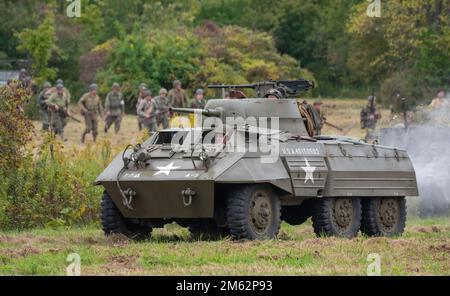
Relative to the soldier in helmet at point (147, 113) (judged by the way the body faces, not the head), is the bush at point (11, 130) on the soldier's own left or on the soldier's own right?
on the soldier's own right

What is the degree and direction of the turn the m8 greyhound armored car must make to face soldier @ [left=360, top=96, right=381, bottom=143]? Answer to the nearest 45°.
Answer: approximately 135° to its right

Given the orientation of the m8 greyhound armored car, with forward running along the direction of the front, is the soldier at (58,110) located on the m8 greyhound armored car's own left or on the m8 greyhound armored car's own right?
on the m8 greyhound armored car's own right

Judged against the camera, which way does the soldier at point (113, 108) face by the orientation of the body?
toward the camera

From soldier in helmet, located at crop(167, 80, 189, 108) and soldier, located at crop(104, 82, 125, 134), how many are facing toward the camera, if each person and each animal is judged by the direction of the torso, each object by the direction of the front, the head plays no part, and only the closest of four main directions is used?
2

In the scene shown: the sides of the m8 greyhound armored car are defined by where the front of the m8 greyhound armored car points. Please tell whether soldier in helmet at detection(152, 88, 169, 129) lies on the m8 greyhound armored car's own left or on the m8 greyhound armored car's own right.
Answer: on the m8 greyhound armored car's own right

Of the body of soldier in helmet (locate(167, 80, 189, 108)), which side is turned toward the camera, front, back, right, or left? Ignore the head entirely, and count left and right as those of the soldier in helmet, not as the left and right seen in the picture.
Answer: front
